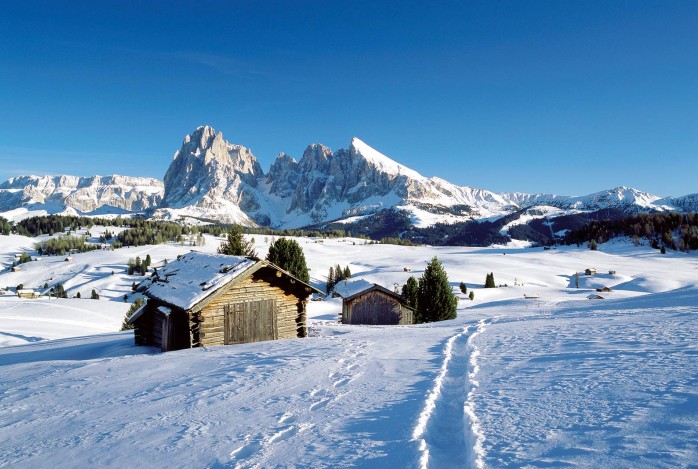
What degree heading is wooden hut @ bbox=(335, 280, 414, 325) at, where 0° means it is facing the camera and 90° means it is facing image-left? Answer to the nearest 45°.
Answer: approximately 0°

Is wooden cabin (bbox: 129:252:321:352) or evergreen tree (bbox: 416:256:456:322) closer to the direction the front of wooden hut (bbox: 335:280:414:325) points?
the wooden cabin

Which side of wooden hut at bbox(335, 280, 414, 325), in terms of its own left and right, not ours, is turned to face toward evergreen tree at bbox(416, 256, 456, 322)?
left
